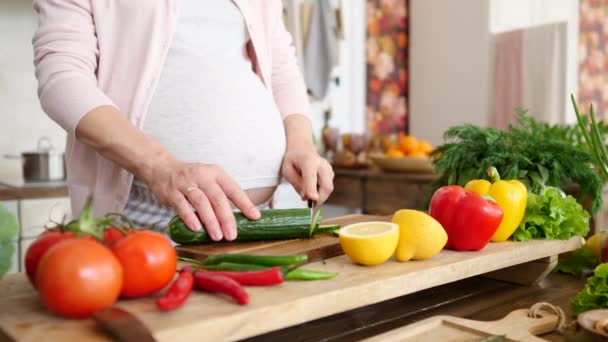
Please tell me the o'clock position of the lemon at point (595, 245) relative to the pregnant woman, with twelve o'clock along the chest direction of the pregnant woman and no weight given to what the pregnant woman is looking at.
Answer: The lemon is roughly at 11 o'clock from the pregnant woman.

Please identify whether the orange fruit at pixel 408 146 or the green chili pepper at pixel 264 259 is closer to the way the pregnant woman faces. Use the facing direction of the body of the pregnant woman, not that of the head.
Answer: the green chili pepper

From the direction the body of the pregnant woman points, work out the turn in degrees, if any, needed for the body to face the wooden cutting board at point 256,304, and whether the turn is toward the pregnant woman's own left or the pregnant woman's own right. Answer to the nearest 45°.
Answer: approximately 45° to the pregnant woman's own right

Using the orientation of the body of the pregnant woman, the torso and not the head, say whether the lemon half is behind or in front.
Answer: in front

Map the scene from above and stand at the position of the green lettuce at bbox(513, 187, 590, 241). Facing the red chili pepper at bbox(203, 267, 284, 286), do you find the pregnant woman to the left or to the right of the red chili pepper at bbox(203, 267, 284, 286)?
right

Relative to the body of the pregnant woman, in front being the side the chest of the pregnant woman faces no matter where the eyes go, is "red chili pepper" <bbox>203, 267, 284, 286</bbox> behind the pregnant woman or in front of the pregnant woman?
in front

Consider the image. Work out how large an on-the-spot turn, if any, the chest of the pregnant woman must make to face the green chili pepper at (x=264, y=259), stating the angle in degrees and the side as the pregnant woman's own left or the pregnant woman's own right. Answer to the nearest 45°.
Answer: approximately 45° to the pregnant woman's own right

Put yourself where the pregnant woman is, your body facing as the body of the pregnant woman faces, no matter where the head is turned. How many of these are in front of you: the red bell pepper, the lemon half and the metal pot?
2

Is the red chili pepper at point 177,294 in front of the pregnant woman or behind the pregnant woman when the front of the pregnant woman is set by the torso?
in front

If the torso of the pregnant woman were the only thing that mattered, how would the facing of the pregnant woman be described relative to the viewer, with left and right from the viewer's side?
facing the viewer and to the right of the viewer

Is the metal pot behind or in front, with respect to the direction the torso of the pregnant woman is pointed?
behind
